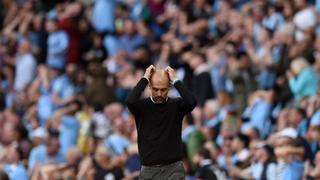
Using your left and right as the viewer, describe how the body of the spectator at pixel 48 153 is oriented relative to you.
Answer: facing the viewer and to the right of the viewer

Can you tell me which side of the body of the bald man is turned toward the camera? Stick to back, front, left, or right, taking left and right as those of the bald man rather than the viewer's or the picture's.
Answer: front

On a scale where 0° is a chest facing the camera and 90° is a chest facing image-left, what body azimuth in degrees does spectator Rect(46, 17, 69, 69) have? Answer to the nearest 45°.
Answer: approximately 45°

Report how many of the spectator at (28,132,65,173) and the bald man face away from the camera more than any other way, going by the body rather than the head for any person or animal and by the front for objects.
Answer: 0

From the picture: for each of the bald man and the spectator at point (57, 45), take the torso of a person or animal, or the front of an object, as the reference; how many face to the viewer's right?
0

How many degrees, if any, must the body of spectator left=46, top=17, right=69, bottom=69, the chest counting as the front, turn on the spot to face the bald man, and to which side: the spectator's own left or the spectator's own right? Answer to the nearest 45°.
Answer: approximately 45° to the spectator's own left
